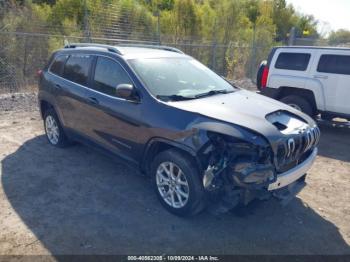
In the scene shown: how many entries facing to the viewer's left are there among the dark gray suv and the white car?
0

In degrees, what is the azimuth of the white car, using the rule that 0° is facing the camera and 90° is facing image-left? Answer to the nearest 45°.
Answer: approximately 270°

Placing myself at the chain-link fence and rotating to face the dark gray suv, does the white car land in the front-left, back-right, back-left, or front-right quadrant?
front-left

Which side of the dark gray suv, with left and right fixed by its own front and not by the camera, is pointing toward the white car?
left

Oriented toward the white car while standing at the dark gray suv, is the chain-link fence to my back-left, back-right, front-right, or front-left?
front-left

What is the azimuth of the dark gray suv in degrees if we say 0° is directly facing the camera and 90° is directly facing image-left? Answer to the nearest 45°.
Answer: approximately 315°

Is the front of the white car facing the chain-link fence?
no

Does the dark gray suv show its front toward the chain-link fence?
no

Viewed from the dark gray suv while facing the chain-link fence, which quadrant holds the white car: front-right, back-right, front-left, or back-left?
front-right

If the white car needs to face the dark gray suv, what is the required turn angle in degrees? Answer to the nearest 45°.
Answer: approximately 90° to its right
